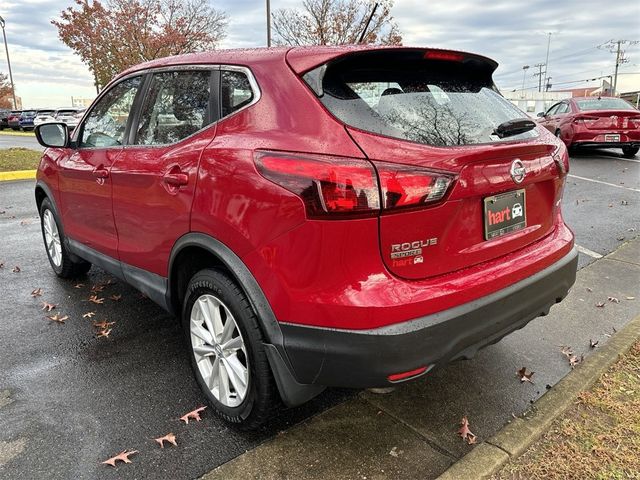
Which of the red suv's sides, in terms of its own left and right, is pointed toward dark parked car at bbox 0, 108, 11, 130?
front

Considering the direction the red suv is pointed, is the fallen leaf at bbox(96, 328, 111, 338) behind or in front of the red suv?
in front

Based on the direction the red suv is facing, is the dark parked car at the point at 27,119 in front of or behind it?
in front

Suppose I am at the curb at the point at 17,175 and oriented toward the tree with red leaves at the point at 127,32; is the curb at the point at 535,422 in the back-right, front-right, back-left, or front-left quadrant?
back-right

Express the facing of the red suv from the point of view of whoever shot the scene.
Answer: facing away from the viewer and to the left of the viewer

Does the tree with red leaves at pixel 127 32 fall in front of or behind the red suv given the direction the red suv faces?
in front
